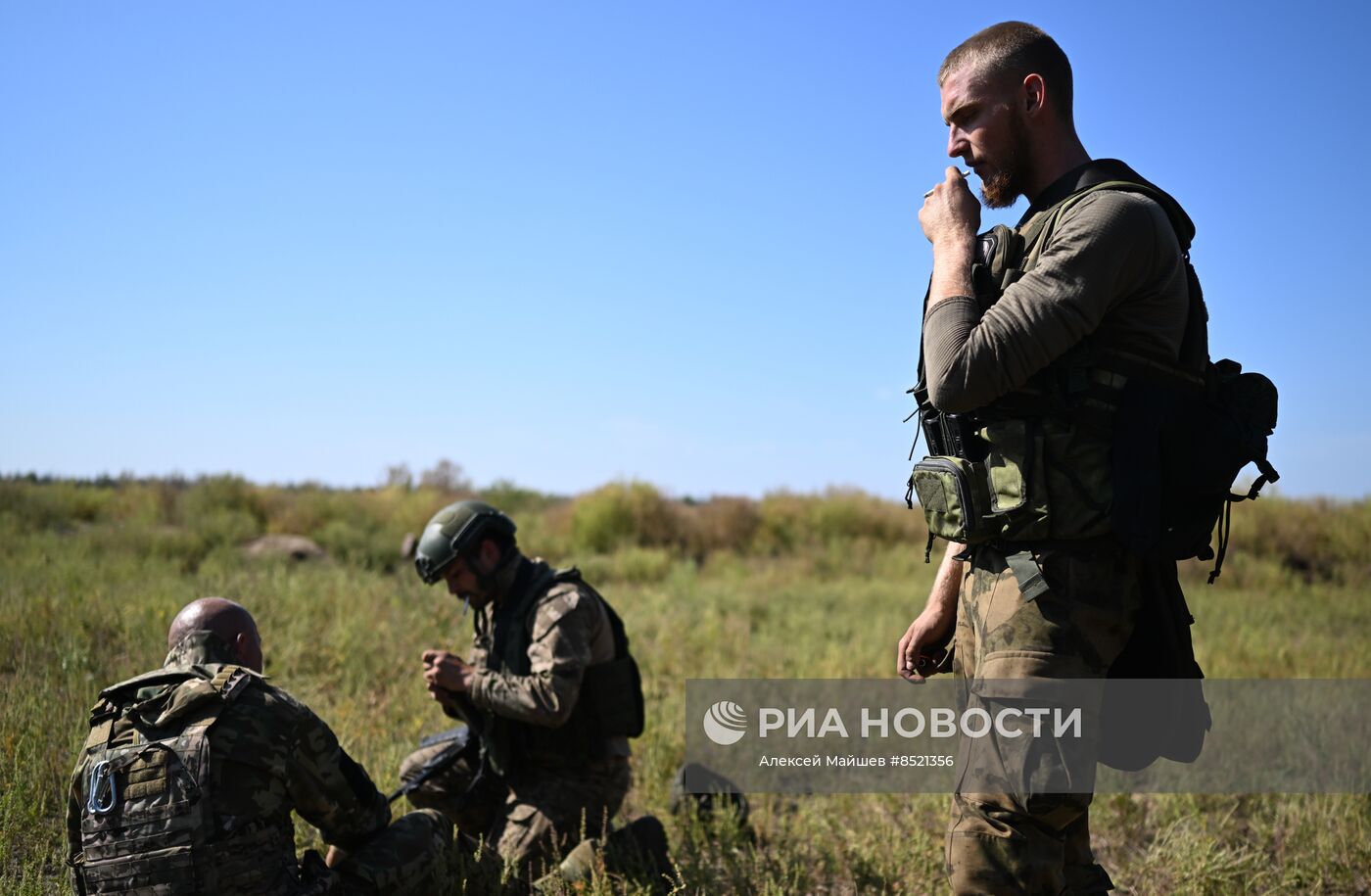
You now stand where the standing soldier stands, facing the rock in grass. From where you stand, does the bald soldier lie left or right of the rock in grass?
left

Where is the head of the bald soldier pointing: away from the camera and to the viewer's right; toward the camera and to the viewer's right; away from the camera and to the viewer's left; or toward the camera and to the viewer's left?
away from the camera and to the viewer's right

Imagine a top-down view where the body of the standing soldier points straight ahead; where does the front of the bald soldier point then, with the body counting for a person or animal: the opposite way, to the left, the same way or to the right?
to the right

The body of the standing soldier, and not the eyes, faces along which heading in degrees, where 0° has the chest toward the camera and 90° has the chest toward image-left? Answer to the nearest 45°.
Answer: approximately 90°

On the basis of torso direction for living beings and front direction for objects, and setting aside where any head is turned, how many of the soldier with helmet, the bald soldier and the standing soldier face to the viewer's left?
2

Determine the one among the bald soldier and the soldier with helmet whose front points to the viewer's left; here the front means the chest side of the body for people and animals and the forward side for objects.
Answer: the soldier with helmet

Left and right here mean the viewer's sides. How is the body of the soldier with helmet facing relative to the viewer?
facing to the left of the viewer

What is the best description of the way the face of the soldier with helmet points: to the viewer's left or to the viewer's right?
to the viewer's left

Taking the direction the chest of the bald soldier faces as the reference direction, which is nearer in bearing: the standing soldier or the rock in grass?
the rock in grass
